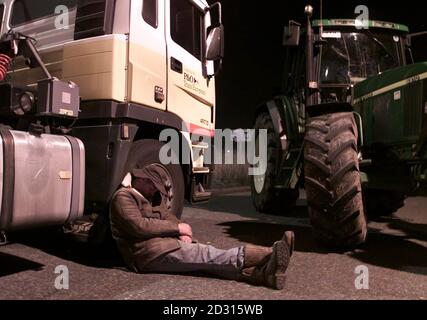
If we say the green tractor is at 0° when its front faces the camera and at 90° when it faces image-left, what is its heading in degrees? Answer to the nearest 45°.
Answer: approximately 315°

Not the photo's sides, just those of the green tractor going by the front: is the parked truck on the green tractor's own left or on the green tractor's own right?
on the green tractor's own right

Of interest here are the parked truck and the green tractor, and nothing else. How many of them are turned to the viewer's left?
0

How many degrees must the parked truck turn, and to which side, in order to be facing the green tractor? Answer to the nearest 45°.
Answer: approximately 45° to its right

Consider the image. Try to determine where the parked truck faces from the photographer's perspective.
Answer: facing away from the viewer and to the right of the viewer
